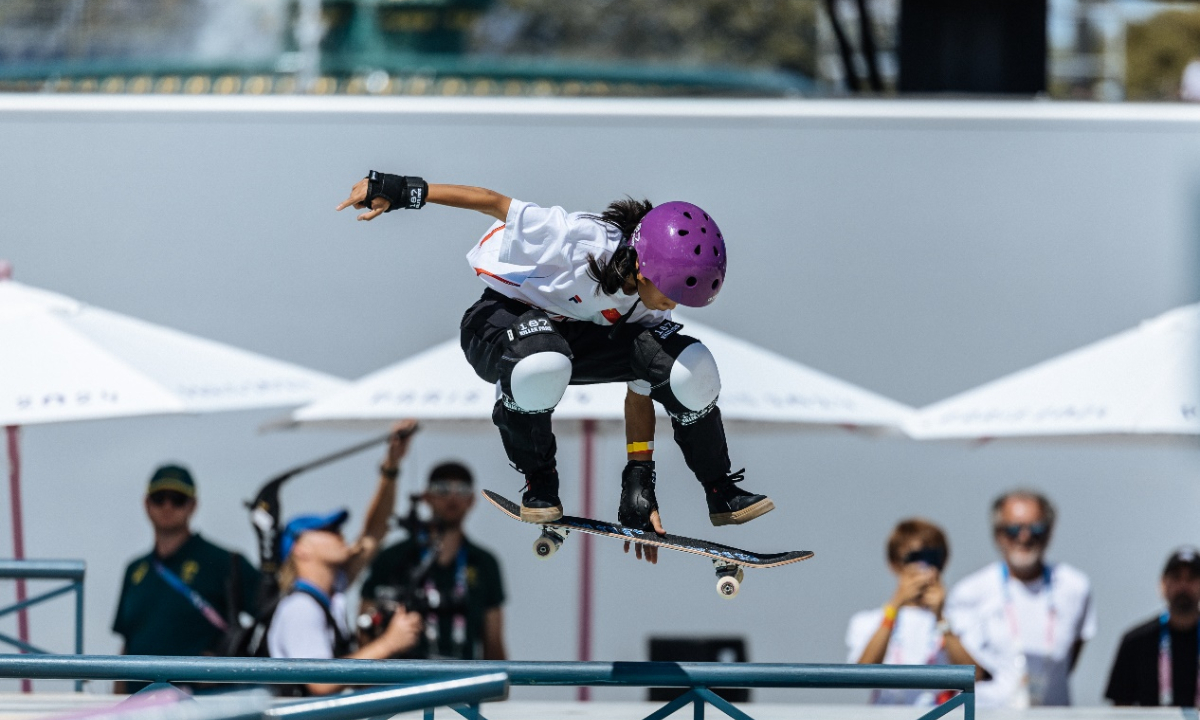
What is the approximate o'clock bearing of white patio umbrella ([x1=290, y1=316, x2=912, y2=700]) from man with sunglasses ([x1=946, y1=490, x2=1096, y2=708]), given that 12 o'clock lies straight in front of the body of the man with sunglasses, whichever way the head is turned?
The white patio umbrella is roughly at 4 o'clock from the man with sunglasses.

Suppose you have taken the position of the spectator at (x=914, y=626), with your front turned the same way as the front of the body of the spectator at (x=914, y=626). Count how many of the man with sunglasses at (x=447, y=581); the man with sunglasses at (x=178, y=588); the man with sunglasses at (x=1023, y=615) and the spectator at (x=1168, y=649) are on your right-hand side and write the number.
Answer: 2

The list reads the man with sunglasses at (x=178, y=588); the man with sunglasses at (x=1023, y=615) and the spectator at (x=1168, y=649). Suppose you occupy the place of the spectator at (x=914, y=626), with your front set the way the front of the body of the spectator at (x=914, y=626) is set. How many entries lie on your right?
1

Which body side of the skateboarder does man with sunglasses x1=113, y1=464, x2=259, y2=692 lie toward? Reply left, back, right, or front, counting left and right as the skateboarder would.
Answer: back

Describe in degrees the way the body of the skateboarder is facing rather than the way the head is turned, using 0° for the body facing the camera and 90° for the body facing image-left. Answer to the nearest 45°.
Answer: approximately 315°

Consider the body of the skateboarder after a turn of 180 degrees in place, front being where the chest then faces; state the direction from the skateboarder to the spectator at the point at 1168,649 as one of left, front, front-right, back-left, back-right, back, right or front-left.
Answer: right

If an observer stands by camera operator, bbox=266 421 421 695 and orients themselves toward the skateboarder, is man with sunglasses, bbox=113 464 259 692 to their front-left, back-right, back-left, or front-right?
back-right
